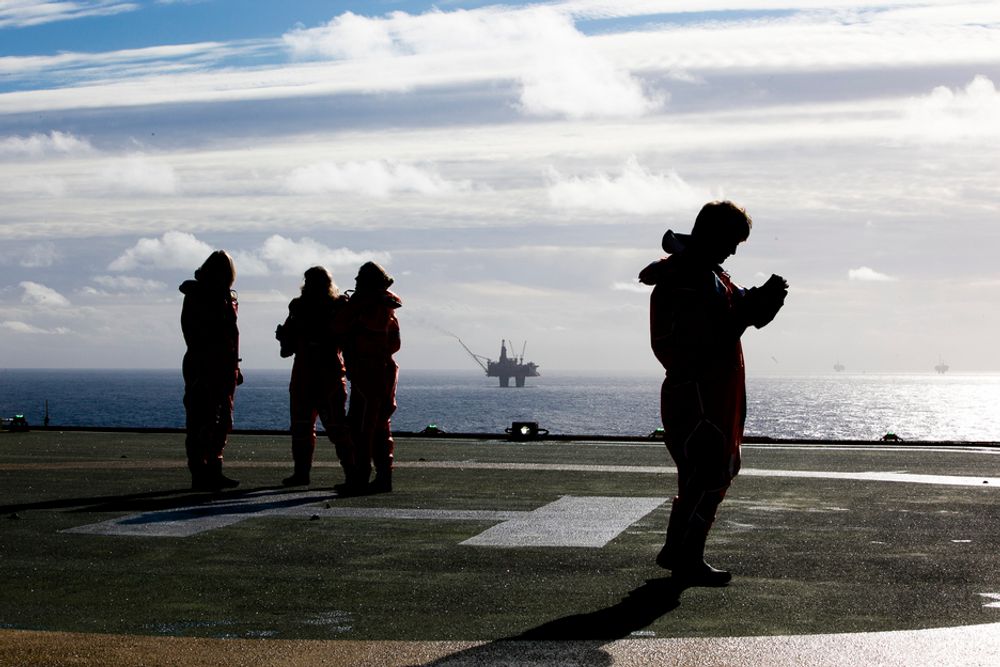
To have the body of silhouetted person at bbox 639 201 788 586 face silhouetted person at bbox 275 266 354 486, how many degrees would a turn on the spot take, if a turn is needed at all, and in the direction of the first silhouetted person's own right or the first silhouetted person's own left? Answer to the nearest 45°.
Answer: approximately 135° to the first silhouetted person's own left

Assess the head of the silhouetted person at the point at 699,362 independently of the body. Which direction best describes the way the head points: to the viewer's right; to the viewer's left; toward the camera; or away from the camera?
to the viewer's right

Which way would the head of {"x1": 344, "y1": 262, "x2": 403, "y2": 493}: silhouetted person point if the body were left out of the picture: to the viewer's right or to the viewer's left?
to the viewer's left

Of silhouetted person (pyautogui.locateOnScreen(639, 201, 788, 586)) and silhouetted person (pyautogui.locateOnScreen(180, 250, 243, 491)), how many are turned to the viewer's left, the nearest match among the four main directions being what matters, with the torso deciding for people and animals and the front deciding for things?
0

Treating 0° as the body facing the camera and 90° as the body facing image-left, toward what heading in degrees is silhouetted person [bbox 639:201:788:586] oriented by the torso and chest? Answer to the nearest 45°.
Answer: approximately 270°

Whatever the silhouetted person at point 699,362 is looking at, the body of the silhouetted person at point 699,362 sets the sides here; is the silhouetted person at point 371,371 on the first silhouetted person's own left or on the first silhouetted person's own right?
on the first silhouetted person's own left
